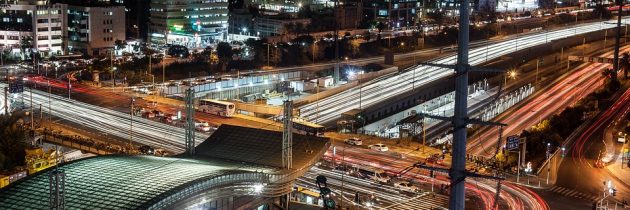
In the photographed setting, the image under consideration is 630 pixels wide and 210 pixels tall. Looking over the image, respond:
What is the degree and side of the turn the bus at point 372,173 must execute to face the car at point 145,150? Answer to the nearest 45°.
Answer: approximately 135° to its right

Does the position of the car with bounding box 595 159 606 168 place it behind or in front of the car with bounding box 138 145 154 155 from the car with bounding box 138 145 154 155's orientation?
in front

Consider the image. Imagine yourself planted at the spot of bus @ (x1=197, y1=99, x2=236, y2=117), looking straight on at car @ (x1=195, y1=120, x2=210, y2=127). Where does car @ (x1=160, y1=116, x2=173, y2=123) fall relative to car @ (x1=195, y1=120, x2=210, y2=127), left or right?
right

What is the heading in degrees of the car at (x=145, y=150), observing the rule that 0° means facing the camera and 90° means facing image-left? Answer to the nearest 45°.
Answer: approximately 315°

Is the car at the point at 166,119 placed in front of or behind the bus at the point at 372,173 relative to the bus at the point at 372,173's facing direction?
behind

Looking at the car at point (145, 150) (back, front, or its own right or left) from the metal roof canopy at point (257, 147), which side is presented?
front

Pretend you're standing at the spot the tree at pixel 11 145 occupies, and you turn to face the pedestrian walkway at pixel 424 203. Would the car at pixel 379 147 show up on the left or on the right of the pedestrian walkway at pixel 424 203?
left

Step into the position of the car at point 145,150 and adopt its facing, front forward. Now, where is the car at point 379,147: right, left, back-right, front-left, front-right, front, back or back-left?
front-left

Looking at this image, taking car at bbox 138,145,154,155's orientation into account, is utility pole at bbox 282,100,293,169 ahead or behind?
ahead

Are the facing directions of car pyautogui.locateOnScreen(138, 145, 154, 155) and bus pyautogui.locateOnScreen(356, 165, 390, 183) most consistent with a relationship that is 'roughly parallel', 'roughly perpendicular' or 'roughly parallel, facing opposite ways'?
roughly parallel

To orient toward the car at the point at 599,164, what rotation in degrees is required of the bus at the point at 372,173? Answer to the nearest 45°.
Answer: approximately 45° to its left

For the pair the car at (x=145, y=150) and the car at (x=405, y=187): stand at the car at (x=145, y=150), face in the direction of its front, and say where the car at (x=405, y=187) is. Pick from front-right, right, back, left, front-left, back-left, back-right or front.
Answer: front
